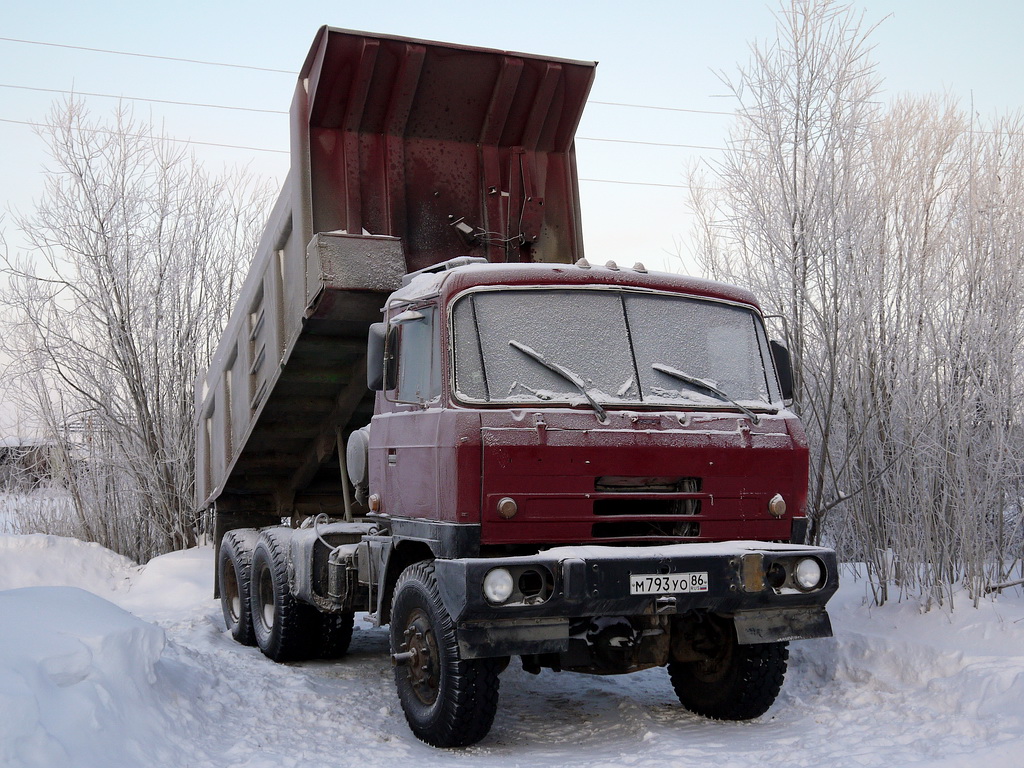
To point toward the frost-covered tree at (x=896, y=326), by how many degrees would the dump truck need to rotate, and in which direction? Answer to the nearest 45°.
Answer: approximately 90° to its left

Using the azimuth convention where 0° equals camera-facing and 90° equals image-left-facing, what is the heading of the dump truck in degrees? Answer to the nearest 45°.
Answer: approximately 315°
